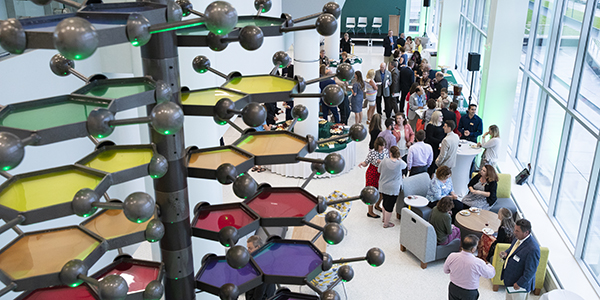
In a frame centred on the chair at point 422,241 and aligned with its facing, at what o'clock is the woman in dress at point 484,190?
The woman in dress is roughly at 12 o'clock from the chair.

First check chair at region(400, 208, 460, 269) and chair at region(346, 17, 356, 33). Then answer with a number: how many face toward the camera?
1

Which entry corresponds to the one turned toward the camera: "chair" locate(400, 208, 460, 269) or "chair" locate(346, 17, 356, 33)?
"chair" locate(346, 17, 356, 33)

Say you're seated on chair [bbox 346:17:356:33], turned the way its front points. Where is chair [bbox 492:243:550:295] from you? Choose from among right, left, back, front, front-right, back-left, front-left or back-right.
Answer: front

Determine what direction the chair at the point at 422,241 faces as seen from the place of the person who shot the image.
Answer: facing away from the viewer and to the right of the viewer

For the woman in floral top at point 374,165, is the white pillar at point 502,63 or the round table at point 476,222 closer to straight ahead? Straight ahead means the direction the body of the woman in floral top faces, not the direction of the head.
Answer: the round table

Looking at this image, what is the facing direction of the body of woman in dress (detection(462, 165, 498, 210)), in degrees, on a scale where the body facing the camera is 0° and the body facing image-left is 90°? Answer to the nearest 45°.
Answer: approximately 45°

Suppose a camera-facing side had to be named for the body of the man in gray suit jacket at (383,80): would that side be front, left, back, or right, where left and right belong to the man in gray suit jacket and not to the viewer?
front

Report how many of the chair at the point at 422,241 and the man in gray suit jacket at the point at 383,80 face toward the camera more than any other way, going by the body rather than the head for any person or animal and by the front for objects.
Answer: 1

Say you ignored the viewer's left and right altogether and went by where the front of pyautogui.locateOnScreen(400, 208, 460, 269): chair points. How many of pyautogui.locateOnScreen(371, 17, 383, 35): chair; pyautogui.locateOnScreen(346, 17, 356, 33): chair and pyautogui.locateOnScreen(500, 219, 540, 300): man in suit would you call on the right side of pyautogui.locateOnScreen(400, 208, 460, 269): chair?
1

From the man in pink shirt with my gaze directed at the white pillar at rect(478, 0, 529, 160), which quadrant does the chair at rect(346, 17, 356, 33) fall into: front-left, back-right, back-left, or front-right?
front-left

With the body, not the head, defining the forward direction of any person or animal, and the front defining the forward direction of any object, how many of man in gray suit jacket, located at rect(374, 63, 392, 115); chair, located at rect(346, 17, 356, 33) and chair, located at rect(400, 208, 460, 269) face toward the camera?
2

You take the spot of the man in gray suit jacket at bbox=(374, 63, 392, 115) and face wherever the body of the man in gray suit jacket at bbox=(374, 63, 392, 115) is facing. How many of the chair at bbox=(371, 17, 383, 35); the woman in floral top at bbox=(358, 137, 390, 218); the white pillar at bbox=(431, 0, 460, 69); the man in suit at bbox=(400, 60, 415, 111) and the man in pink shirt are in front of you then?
2

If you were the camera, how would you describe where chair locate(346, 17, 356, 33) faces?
facing the viewer
